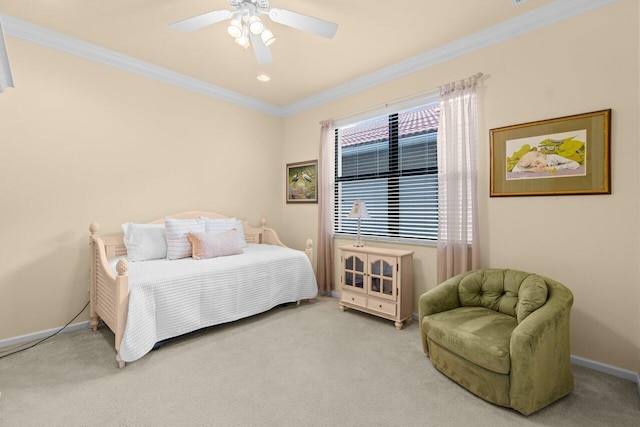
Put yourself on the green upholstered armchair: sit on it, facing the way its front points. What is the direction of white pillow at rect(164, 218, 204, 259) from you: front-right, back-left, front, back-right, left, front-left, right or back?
front-right

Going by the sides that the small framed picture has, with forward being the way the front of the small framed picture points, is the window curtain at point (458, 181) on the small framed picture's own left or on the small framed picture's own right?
on the small framed picture's own left

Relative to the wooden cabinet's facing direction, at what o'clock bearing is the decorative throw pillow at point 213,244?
The decorative throw pillow is roughly at 1 o'clock from the wooden cabinet.

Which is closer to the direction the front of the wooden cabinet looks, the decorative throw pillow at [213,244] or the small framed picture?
the decorative throw pillow

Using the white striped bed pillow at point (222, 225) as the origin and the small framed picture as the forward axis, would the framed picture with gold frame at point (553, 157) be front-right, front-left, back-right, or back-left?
front-right

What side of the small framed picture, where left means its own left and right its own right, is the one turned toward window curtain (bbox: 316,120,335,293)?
left

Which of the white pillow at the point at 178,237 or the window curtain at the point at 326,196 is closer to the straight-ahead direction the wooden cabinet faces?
the white pillow

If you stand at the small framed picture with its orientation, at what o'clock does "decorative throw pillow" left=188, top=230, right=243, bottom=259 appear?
The decorative throw pillow is roughly at 12 o'clock from the small framed picture.

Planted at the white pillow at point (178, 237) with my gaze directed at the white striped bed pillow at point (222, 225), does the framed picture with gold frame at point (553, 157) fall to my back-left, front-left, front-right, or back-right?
front-right

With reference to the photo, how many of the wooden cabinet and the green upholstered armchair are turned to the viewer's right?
0

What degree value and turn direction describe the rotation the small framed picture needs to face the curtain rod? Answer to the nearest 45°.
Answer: approximately 90° to its left

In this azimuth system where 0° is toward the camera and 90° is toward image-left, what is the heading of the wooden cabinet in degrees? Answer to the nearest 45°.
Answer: approximately 45°

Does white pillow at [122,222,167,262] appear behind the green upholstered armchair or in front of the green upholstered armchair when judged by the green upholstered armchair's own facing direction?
in front

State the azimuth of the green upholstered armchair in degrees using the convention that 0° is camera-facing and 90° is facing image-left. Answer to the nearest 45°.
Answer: approximately 45°

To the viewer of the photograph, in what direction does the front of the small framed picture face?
facing the viewer and to the left of the viewer
